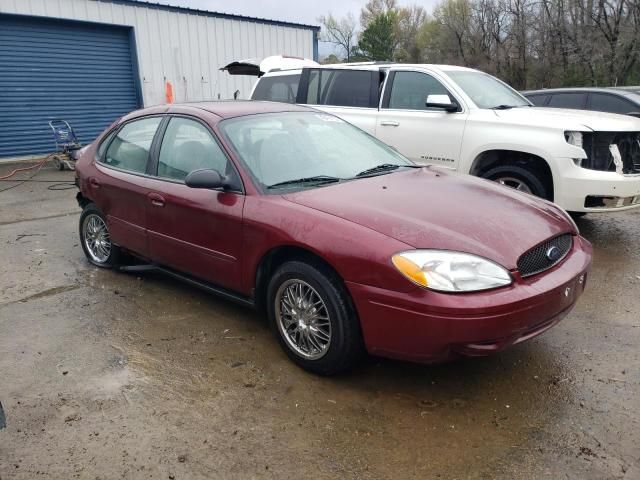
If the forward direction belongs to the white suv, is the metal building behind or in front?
behind

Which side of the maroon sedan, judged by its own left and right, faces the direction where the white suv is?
left

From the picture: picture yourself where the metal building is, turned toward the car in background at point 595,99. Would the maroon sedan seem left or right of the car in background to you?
right

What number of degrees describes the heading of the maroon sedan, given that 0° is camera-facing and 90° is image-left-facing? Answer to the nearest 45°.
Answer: approximately 315°

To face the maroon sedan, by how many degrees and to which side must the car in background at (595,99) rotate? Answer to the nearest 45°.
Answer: approximately 90° to its right

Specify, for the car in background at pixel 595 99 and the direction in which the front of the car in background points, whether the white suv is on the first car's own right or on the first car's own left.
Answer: on the first car's own right

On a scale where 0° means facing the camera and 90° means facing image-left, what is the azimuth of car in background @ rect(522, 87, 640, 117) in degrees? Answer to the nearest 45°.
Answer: approximately 270°

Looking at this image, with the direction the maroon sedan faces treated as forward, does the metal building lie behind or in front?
behind

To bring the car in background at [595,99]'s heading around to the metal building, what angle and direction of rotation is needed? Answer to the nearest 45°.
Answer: approximately 180°
